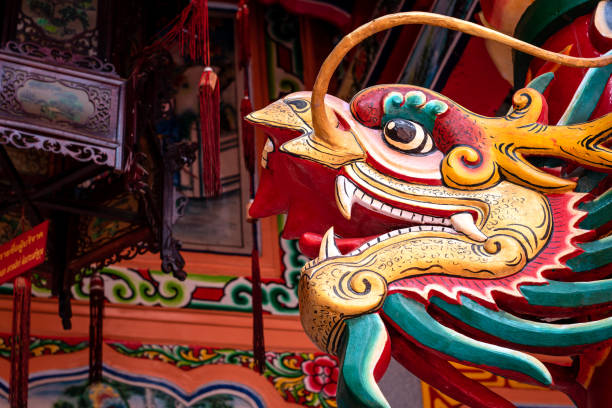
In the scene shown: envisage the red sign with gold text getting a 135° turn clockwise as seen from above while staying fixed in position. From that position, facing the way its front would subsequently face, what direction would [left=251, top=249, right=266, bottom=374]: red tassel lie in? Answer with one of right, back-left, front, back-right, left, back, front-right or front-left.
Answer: right

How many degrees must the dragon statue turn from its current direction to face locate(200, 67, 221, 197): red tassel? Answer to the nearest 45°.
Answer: approximately 45° to its right

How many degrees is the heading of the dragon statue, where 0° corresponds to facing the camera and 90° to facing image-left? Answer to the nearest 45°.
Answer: approximately 90°

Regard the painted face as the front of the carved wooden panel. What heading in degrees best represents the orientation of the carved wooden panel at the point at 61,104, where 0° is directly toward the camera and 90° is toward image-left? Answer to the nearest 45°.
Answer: approximately 315°

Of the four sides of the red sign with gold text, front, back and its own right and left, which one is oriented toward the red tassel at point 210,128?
left

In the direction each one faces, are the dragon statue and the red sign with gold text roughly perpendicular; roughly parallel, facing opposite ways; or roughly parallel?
roughly perpendicular

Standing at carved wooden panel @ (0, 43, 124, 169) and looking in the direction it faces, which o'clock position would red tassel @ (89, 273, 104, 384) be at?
The red tassel is roughly at 8 o'clock from the carved wooden panel.

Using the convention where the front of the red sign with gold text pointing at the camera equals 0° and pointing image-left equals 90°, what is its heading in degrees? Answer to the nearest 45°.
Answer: approximately 45°

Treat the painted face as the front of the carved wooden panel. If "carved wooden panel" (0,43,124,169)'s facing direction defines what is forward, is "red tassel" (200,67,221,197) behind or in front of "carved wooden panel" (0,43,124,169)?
in front

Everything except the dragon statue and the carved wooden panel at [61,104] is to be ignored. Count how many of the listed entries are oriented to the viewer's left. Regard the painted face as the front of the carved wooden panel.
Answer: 1
